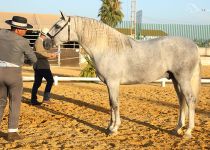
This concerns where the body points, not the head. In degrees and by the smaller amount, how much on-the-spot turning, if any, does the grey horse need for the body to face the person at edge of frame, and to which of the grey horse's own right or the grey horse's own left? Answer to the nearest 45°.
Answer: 0° — it already faces them

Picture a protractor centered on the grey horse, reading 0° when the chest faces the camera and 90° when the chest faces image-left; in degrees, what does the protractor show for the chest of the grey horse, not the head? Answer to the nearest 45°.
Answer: approximately 90°

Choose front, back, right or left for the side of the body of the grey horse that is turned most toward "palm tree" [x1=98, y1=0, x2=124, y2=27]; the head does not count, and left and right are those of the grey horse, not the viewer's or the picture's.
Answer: right

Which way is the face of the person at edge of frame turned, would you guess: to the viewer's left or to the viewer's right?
to the viewer's right

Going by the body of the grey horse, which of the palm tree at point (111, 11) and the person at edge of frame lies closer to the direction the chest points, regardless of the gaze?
the person at edge of frame
